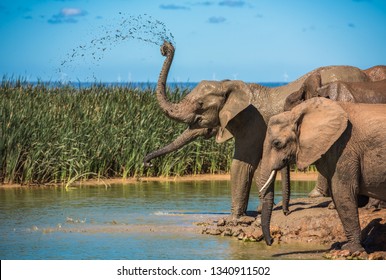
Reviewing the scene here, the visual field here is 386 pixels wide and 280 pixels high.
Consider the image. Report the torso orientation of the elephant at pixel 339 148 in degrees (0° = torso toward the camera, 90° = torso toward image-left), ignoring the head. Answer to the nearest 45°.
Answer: approximately 90°

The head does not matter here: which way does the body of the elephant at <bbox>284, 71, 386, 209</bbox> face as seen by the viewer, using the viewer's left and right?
facing to the left of the viewer

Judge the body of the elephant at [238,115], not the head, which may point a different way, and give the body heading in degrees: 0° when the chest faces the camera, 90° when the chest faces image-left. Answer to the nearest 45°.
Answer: approximately 90°

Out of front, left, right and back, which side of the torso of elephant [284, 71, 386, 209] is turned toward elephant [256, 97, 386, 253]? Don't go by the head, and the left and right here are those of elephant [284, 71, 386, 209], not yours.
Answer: left

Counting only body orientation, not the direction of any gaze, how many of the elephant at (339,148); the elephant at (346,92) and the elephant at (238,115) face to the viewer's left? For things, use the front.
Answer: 3

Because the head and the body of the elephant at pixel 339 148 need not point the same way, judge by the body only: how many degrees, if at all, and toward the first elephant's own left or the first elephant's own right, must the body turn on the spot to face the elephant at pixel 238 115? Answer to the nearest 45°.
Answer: approximately 45° to the first elephant's own right

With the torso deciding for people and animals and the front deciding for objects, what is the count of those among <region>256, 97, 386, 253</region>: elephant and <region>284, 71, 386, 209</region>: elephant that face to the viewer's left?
2

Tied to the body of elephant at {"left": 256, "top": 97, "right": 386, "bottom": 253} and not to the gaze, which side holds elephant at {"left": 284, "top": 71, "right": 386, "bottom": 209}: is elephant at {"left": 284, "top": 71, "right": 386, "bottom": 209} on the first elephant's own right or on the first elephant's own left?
on the first elephant's own right
